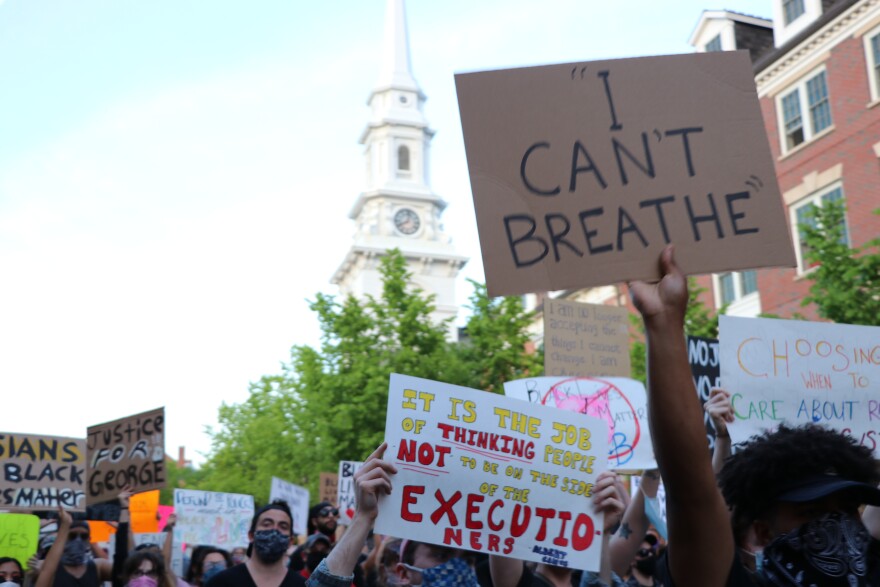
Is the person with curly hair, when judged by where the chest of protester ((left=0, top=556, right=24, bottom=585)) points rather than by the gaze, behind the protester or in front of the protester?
in front

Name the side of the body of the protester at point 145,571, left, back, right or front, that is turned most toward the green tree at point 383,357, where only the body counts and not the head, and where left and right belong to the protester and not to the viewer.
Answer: back

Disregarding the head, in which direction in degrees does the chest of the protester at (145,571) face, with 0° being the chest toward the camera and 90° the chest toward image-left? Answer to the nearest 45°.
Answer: approximately 0°

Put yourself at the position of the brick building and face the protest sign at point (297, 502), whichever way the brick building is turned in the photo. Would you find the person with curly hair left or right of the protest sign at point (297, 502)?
left

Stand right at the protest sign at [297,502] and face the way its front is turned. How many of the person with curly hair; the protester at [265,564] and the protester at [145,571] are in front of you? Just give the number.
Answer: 3

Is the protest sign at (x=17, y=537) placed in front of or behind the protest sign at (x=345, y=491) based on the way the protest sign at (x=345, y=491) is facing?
in front

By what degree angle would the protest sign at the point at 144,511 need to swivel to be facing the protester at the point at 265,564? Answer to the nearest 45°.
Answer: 0° — it already faces them

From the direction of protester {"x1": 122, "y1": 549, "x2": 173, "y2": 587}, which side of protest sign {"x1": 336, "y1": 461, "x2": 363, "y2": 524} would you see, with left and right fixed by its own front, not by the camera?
front

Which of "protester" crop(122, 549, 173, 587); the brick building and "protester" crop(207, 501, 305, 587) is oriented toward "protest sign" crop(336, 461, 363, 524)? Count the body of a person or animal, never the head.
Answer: the brick building
